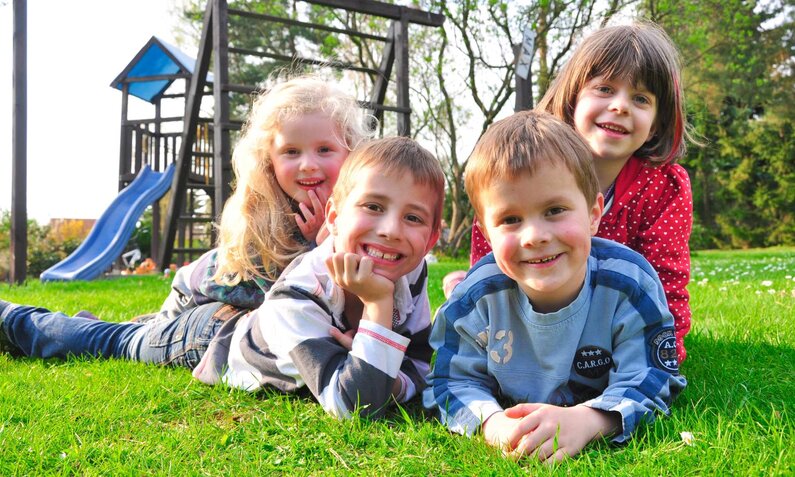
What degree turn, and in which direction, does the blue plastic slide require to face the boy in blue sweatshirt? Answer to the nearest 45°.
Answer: approximately 45° to its left

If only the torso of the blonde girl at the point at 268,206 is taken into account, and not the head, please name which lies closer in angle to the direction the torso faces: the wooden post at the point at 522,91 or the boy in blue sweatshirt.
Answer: the boy in blue sweatshirt

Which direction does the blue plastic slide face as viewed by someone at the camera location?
facing the viewer and to the left of the viewer

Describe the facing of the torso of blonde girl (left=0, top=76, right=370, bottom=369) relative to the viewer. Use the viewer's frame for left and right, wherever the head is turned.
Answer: facing the viewer and to the right of the viewer

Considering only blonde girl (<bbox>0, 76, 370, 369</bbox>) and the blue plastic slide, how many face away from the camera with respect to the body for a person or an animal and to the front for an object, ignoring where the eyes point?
0

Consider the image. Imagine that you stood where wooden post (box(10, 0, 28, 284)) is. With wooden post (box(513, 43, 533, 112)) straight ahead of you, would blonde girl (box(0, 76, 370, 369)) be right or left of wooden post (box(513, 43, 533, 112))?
right

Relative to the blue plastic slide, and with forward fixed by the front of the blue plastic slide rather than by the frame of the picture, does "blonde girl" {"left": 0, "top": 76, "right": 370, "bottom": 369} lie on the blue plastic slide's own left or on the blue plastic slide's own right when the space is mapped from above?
on the blue plastic slide's own left

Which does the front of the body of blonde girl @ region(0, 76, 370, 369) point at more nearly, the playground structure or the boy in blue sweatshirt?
the boy in blue sweatshirt

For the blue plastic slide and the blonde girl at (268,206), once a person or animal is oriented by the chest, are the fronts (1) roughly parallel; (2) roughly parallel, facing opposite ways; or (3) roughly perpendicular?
roughly perpendicular

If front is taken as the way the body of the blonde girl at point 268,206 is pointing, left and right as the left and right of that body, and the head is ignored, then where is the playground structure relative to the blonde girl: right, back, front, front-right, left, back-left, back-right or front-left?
back-left

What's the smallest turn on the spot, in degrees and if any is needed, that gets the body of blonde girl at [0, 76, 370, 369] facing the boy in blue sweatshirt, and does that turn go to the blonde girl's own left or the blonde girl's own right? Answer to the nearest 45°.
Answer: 0° — they already face them

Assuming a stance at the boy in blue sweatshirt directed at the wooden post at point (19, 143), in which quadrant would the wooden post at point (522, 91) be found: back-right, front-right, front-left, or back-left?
front-right
